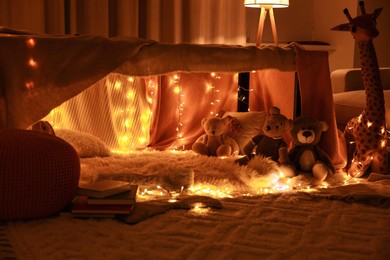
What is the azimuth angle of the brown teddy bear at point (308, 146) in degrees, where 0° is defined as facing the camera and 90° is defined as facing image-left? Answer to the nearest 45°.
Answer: approximately 0°

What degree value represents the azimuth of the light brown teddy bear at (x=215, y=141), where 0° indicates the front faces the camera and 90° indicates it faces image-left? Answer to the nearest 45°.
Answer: approximately 0°

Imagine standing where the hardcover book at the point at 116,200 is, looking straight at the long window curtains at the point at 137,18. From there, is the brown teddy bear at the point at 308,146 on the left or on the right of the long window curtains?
right

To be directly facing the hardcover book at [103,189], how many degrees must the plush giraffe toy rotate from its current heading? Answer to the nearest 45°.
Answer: approximately 90° to its right

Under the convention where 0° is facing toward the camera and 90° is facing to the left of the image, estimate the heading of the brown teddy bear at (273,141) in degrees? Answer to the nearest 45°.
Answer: approximately 45°

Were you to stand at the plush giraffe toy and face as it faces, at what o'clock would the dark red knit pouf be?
The dark red knit pouf is roughly at 3 o'clock from the plush giraffe toy.

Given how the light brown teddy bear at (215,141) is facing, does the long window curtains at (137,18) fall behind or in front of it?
behind

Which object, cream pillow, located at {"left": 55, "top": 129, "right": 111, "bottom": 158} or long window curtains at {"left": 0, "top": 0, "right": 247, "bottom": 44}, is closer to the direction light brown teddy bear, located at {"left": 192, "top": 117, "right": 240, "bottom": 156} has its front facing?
the cream pillow

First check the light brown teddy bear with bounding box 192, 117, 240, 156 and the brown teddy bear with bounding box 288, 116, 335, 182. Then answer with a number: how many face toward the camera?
2
